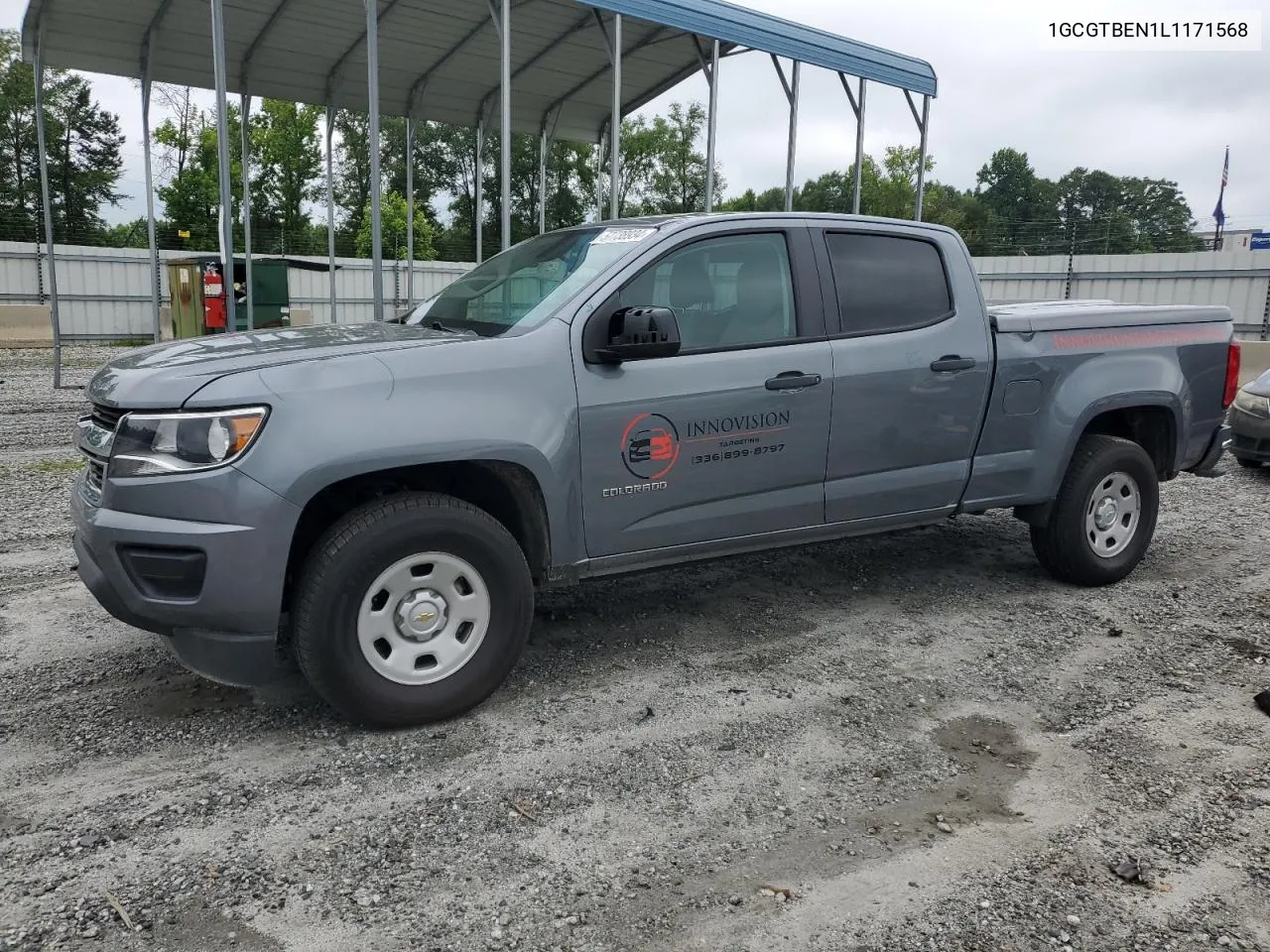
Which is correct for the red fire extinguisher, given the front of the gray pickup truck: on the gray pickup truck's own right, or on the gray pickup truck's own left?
on the gray pickup truck's own right

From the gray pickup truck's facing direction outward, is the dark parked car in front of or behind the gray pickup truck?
behind

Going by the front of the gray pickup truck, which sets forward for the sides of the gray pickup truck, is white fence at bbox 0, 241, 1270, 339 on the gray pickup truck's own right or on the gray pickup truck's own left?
on the gray pickup truck's own right

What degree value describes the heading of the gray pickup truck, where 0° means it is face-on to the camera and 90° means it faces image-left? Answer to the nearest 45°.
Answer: approximately 45°

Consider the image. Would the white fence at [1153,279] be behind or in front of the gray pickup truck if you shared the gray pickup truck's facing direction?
behind
